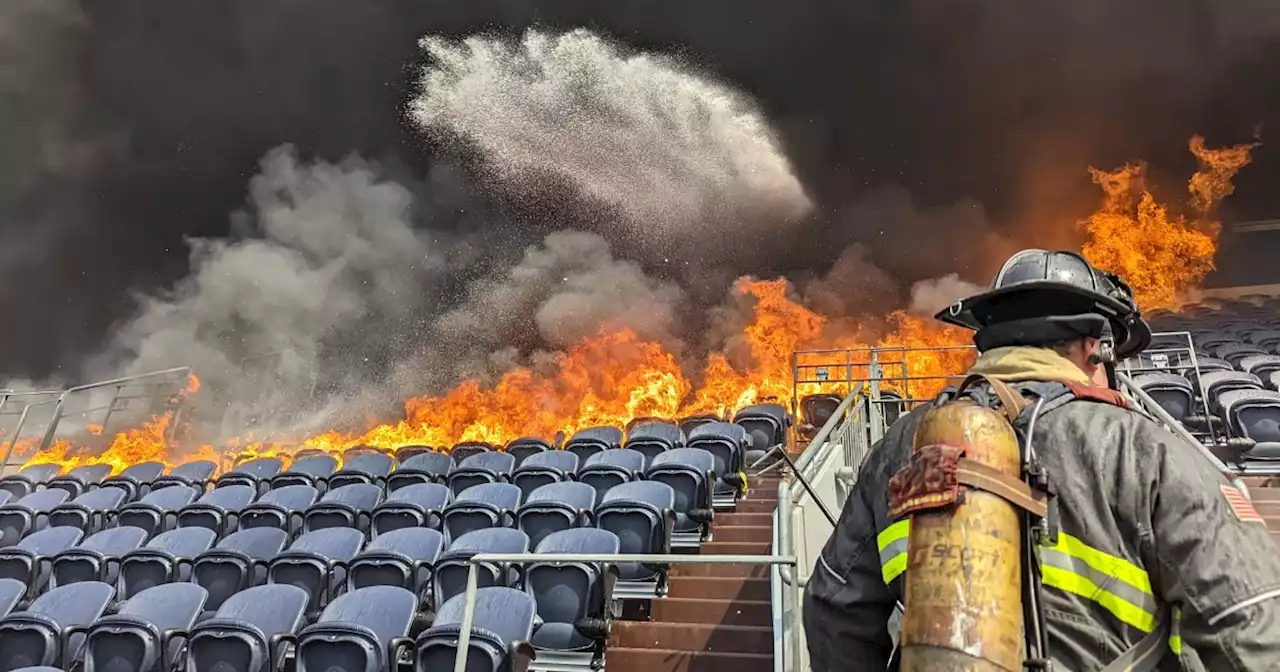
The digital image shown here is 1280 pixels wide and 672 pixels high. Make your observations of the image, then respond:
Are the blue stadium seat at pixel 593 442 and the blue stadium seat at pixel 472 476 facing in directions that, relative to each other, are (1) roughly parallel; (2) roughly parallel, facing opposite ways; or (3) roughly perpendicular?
roughly parallel

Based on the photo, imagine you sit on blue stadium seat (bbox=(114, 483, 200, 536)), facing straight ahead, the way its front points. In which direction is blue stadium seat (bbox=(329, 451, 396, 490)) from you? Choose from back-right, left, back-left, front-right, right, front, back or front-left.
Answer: back-left

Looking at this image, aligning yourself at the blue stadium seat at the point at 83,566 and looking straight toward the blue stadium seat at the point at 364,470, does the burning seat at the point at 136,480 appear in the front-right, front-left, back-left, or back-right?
front-left

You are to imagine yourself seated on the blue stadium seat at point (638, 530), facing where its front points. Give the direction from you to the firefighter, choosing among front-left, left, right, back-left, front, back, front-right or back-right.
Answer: front-left

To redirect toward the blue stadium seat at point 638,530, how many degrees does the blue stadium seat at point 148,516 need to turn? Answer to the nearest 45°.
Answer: approximately 90° to its left

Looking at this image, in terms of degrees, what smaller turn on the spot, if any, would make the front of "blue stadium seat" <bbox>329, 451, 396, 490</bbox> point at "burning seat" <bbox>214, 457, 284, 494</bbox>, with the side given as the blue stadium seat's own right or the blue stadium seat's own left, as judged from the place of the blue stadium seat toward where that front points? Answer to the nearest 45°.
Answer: approximately 90° to the blue stadium seat's own right

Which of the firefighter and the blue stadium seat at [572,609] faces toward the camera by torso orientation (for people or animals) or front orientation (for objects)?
the blue stadium seat

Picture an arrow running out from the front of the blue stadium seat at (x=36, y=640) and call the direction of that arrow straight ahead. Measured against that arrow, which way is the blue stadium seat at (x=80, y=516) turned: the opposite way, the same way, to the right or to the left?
the same way

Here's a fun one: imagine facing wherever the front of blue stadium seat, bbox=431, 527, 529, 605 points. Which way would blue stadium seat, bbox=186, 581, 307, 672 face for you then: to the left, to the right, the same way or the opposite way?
the same way

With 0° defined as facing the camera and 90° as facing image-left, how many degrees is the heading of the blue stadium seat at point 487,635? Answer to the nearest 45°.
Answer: approximately 45°

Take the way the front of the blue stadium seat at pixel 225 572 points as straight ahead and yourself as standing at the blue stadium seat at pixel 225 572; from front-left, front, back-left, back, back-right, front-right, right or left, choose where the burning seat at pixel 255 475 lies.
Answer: back-right

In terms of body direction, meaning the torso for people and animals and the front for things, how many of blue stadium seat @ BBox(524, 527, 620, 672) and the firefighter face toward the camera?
1

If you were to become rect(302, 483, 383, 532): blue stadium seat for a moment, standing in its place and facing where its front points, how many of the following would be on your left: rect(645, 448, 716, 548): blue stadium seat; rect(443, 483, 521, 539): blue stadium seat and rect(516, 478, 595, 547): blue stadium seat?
3

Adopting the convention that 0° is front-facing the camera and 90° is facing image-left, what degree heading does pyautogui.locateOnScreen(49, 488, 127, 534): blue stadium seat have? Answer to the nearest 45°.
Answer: approximately 45°

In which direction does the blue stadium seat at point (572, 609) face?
toward the camera
